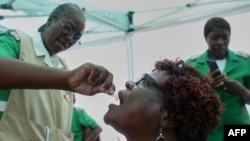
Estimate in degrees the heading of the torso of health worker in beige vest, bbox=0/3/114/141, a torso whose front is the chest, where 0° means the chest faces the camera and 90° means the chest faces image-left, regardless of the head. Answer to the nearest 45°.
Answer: approximately 315°

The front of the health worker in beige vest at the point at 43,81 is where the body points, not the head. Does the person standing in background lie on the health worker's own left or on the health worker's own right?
on the health worker's own left

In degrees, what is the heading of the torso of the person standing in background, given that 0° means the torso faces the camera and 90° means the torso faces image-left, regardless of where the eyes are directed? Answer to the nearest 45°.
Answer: approximately 0°

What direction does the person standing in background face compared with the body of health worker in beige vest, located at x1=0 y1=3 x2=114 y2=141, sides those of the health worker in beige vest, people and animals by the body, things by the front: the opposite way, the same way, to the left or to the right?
to the right

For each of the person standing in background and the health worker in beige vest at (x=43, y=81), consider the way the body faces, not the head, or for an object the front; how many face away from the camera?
0

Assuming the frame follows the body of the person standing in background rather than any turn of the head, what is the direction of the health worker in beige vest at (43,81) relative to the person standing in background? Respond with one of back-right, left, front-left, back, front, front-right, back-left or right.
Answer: front-right
